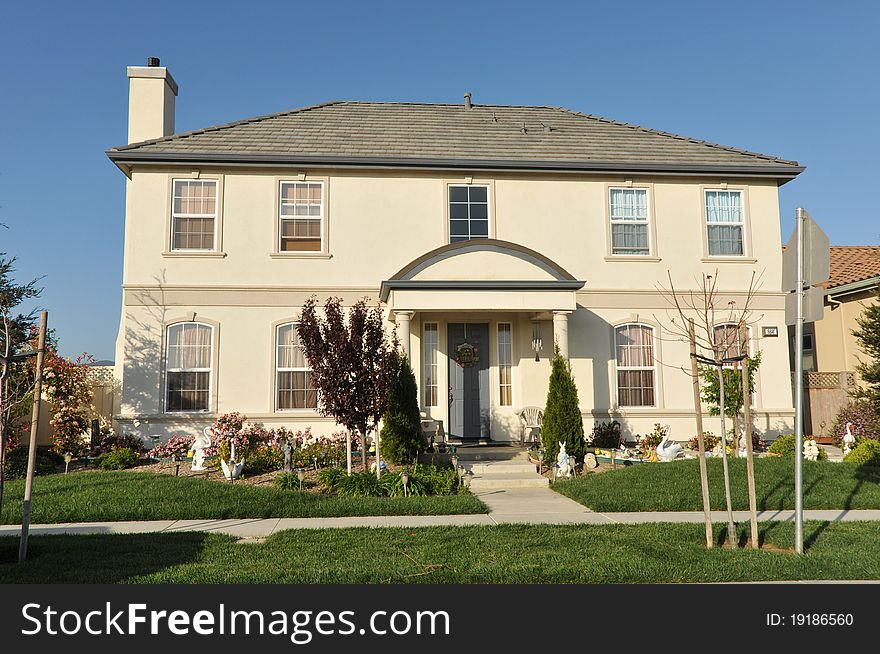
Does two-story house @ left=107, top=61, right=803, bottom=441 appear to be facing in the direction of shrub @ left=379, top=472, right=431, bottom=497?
yes

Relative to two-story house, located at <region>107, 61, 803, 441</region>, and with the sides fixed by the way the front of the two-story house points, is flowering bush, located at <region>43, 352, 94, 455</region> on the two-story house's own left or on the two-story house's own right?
on the two-story house's own right

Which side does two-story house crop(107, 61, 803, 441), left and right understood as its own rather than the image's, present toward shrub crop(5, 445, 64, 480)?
right

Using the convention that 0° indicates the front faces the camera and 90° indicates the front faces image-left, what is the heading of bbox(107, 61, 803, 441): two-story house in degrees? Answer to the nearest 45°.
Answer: approximately 0°

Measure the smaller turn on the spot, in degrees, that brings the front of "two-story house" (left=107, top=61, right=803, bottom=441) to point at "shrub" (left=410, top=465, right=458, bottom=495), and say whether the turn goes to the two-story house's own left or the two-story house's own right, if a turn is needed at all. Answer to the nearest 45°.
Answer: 0° — it already faces it

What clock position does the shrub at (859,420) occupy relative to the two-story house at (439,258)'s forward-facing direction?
The shrub is roughly at 9 o'clock from the two-story house.

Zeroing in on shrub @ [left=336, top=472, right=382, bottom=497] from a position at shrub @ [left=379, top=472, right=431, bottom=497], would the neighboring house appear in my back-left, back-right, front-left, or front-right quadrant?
back-right

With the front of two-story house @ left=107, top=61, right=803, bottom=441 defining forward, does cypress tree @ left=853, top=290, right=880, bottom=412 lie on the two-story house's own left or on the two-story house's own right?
on the two-story house's own left
